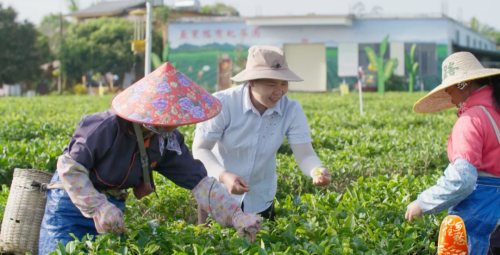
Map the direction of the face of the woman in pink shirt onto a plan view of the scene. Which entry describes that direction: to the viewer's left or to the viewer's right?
to the viewer's left

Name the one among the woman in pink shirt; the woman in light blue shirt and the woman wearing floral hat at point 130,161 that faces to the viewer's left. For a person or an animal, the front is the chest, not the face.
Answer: the woman in pink shirt

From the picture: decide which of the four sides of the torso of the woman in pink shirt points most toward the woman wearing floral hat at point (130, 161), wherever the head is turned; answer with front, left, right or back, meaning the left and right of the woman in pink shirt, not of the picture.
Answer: front

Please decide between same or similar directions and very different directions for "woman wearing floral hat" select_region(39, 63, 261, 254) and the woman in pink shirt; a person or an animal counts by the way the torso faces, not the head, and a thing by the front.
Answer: very different directions

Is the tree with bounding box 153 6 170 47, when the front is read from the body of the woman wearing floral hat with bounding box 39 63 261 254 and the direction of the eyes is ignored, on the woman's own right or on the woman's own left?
on the woman's own left

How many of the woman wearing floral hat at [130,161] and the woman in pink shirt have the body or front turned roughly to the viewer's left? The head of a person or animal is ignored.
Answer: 1

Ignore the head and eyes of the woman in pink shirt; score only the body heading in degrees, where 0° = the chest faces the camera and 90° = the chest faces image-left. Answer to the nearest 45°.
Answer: approximately 90°

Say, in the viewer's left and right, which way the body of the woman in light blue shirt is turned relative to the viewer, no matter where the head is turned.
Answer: facing the viewer and to the right of the viewer

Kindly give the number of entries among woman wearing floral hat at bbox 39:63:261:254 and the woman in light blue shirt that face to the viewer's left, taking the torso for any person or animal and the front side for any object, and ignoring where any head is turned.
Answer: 0

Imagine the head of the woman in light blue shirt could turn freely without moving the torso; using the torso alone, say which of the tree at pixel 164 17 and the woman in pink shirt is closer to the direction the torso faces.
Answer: the woman in pink shirt

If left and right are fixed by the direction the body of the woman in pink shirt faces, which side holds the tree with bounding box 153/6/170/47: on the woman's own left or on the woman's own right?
on the woman's own right

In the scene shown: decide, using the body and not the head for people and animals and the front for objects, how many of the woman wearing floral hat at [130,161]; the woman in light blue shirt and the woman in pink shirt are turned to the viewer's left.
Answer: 1

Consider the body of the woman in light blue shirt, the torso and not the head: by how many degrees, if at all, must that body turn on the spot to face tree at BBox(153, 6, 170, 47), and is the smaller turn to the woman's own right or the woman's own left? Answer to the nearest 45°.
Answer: approximately 135° to the woman's own left

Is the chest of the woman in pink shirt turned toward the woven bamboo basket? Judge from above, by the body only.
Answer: yes
